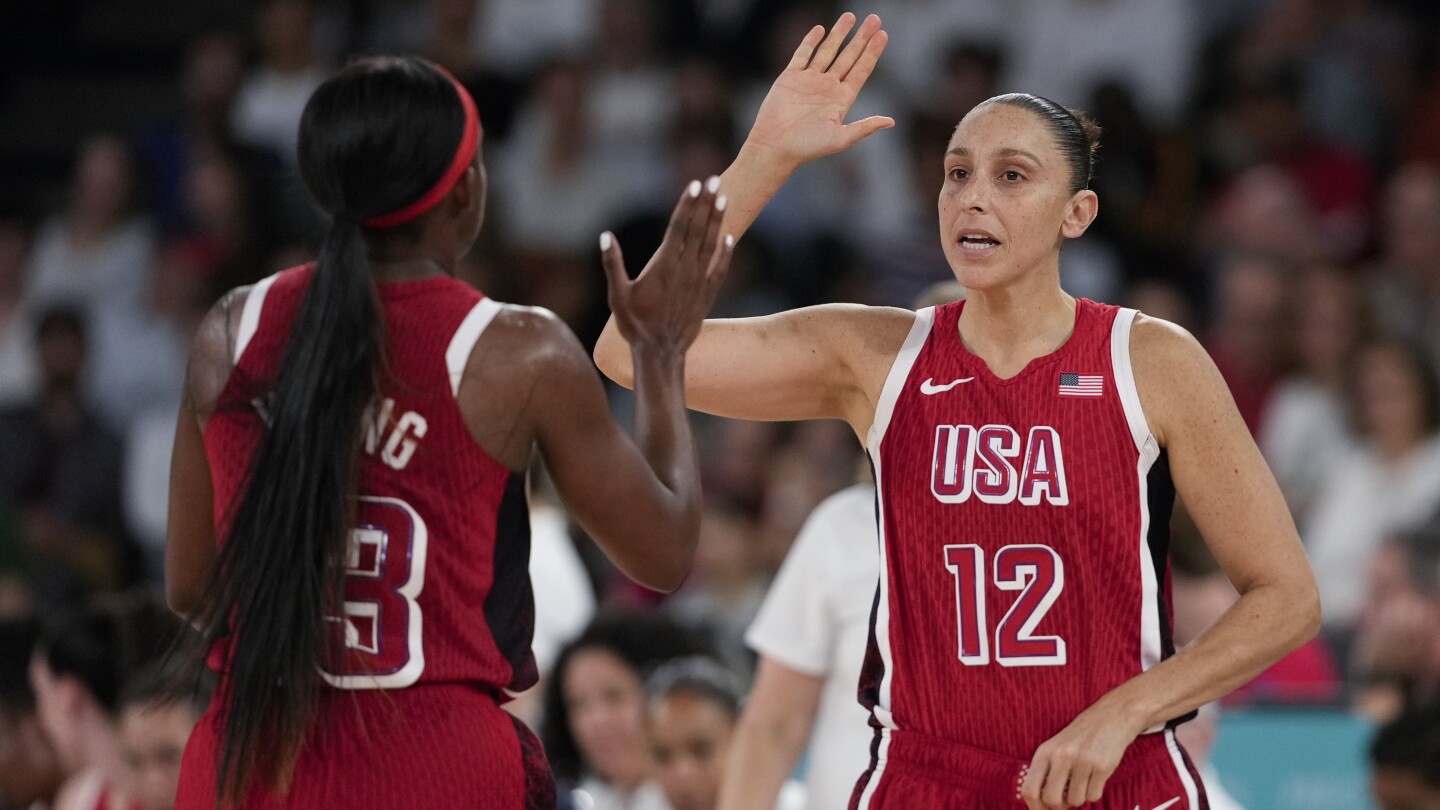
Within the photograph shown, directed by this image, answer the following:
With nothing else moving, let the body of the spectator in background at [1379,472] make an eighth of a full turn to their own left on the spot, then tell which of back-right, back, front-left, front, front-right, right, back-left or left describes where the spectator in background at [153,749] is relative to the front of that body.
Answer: right

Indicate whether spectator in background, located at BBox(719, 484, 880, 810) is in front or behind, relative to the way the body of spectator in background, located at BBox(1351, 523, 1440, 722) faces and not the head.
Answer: in front

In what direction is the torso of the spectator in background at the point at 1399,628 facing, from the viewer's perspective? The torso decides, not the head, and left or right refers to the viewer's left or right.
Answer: facing the viewer and to the left of the viewer

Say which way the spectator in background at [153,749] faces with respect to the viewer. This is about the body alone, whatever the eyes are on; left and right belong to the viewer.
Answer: facing the viewer

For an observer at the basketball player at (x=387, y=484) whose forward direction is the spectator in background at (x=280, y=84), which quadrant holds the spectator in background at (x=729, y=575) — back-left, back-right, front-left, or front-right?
front-right

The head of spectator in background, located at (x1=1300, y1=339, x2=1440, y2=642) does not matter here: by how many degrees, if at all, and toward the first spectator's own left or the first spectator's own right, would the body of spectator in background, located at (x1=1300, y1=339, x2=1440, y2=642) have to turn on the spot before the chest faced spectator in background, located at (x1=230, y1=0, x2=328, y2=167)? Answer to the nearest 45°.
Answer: approximately 90° to the first spectator's own right

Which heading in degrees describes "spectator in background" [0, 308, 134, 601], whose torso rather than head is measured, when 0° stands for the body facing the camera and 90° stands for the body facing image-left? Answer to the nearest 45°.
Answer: approximately 0°

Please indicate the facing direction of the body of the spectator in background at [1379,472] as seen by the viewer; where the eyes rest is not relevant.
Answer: toward the camera

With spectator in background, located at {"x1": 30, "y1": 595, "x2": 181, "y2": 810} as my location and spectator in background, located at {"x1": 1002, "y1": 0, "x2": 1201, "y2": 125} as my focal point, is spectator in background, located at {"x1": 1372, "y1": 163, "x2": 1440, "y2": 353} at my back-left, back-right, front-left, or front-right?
front-right

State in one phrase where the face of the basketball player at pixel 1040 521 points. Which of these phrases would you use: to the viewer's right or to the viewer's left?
to the viewer's left
